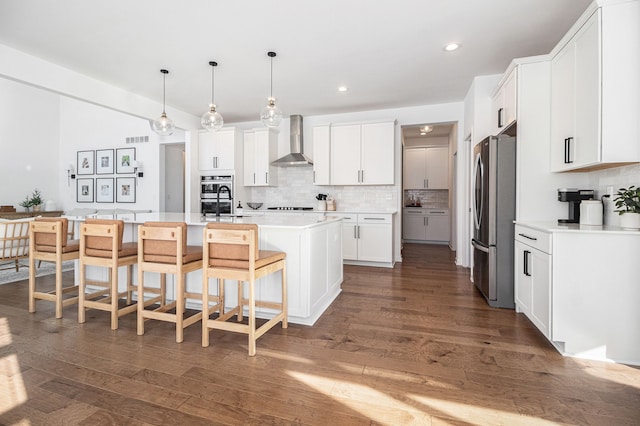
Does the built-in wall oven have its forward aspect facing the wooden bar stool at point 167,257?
yes

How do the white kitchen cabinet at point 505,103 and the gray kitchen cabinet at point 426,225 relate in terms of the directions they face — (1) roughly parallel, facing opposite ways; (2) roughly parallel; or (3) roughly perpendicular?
roughly perpendicular

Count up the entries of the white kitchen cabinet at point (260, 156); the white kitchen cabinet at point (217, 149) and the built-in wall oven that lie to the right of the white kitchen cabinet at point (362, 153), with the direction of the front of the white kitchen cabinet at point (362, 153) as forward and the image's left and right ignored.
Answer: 3

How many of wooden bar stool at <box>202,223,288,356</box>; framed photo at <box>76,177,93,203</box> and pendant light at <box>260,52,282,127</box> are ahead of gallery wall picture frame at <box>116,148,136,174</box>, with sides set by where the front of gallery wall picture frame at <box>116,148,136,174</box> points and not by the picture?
2

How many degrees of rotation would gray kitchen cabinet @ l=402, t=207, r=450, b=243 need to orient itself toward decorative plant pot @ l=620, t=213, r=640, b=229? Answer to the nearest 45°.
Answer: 0° — it already faces it

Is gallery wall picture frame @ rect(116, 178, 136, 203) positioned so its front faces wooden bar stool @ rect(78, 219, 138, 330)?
yes

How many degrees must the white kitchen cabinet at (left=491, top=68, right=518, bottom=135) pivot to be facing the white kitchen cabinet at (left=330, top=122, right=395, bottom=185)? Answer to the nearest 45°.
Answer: approximately 45° to its right

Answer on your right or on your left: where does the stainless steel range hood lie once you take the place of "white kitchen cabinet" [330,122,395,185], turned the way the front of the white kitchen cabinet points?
on your right

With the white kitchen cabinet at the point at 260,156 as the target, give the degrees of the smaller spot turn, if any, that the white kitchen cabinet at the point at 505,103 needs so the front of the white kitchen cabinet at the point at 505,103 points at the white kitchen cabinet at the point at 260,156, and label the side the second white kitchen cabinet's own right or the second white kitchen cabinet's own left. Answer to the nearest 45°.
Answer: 0° — it already faces it
